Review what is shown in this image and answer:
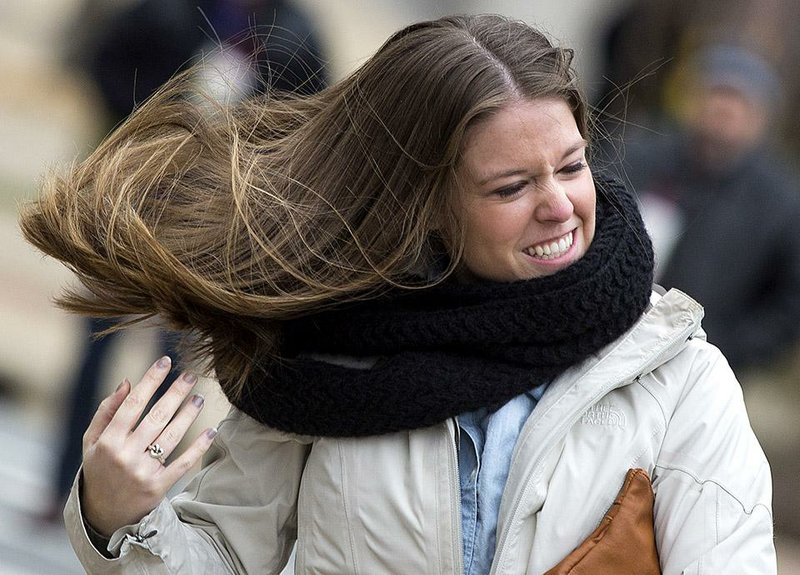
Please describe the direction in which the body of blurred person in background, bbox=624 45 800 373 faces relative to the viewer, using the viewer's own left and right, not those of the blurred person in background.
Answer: facing the viewer and to the left of the viewer

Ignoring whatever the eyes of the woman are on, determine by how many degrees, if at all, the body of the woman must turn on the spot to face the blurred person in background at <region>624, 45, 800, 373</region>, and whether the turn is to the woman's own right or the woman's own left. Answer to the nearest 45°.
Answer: approximately 135° to the woman's own left

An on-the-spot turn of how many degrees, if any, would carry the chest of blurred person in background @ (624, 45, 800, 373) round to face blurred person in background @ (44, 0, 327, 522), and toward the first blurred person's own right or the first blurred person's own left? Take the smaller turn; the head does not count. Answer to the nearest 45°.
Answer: approximately 45° to the first blurred person's own right

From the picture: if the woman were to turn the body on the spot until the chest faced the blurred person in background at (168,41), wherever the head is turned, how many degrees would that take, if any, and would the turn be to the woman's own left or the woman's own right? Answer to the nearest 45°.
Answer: approximately 180°

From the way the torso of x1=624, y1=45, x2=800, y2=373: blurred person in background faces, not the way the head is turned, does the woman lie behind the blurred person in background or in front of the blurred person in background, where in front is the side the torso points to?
in front

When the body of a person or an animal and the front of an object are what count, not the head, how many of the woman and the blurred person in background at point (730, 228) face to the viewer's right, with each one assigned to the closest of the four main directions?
0

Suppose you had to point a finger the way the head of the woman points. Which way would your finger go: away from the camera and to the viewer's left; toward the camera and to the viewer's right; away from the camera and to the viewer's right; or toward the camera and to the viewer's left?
toward the camera and to the viewer's right

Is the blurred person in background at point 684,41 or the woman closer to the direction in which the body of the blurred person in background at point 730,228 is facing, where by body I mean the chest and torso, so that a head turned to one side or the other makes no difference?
the woman

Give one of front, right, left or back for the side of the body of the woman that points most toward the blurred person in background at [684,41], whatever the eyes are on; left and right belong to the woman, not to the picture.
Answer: back

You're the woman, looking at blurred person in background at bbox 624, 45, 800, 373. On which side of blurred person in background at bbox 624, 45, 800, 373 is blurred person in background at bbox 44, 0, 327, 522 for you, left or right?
left

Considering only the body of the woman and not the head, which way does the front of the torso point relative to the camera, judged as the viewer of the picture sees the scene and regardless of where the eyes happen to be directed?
toward the camera
